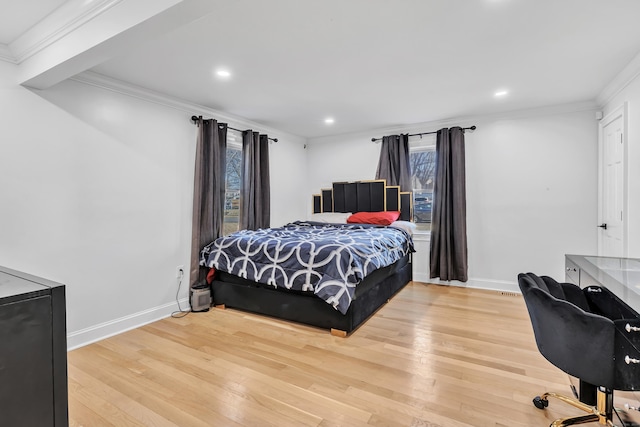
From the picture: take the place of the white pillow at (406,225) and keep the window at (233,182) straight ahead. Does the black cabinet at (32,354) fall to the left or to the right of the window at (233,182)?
left

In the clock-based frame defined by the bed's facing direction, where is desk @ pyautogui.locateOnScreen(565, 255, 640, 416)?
The desk is roughly at 9 o'clock from the bed.

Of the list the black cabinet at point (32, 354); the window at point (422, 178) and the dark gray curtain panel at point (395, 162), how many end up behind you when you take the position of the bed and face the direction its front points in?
2

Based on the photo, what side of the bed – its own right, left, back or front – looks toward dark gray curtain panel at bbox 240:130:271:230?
right

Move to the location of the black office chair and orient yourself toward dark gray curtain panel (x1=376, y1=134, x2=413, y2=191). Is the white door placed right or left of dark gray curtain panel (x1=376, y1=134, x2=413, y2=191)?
right

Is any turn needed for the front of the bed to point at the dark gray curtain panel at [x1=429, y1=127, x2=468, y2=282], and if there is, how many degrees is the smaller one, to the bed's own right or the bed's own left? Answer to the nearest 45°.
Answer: approximately 180°

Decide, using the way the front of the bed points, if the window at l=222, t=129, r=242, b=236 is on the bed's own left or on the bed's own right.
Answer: on the bed's own right

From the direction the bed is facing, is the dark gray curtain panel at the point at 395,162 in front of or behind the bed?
behind

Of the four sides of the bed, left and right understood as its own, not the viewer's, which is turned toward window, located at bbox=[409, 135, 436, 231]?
back

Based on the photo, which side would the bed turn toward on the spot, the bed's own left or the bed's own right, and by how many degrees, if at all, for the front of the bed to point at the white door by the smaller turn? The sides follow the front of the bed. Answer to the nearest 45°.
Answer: approximately 135° to the bed's own left

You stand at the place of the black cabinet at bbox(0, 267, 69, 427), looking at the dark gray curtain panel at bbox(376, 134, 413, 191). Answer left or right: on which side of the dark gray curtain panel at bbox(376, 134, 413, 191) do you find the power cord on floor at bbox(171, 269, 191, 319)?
left

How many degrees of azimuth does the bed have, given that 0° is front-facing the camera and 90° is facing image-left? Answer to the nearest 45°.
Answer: approximately 45°

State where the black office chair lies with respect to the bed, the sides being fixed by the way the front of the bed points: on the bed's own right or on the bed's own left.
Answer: on the bed's own left

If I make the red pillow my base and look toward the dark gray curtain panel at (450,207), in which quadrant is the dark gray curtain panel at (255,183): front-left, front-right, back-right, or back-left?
back-right

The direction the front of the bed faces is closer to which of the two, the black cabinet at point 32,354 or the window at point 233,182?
the black cabinet
